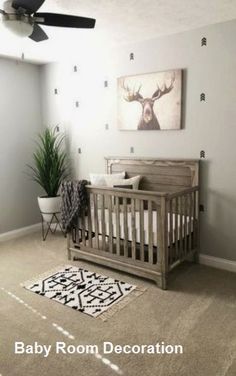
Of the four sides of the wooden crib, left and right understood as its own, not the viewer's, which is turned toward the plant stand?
right

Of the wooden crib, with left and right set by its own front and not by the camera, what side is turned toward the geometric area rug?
front

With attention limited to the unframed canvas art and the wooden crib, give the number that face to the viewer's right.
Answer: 0

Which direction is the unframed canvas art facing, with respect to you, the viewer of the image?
facing the viewer and to the left of the viewer
